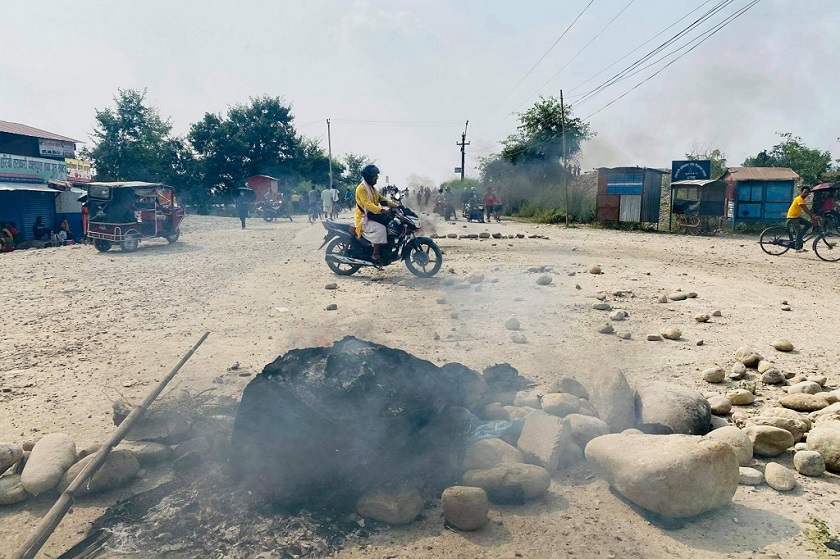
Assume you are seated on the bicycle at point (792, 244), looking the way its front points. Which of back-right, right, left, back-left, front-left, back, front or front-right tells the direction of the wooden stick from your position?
right

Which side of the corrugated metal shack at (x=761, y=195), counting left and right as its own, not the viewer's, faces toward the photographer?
front

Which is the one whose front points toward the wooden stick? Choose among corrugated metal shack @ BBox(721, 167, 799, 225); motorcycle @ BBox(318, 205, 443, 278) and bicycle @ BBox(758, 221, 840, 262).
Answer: the corrugated metal shack

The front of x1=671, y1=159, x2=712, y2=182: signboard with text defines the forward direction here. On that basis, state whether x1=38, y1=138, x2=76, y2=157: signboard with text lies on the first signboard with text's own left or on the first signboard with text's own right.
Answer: on the first signboard with text's own right

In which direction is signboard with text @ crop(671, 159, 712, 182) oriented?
toward the camera

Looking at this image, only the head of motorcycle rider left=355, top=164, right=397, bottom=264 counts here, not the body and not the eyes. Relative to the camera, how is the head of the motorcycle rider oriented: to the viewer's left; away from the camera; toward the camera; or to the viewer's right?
to the viewer's right

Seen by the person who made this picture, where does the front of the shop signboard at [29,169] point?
facing the viewer and to the right of the viewer

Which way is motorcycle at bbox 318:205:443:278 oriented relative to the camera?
to the viewer's right

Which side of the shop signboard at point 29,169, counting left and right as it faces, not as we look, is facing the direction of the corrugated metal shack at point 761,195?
front
